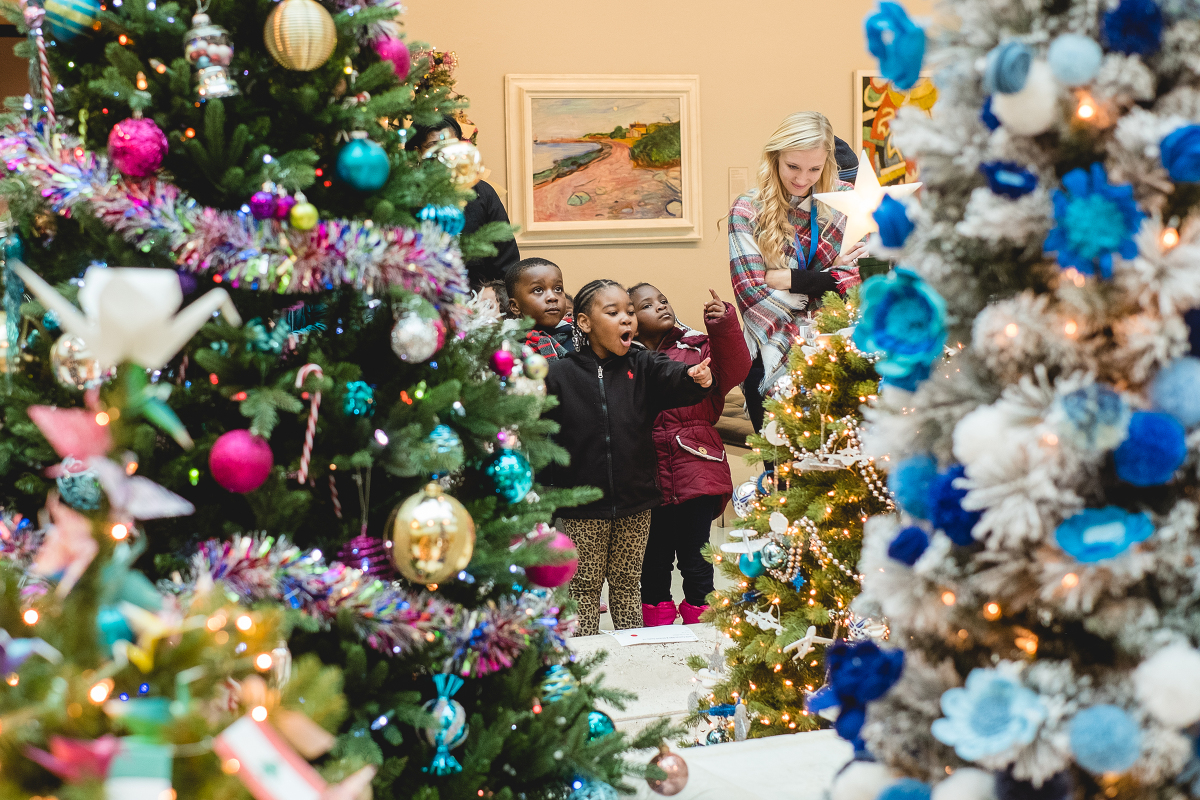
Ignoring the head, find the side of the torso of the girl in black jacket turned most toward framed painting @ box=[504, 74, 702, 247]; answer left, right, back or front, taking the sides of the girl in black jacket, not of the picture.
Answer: back

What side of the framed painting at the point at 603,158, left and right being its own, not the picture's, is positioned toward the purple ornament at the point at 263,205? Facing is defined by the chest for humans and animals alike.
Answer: front

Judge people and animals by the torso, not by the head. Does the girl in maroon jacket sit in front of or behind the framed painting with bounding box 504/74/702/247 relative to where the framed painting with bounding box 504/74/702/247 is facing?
in front

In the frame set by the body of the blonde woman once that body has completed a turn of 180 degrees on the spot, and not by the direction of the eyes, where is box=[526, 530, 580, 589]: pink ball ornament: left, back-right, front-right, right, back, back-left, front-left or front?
back-left

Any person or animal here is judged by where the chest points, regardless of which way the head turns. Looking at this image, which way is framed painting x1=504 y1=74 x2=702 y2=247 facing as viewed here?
toward the camera

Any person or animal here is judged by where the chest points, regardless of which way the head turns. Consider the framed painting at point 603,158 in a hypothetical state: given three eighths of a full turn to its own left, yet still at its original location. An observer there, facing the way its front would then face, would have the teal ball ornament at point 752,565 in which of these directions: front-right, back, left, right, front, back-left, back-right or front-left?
back-right

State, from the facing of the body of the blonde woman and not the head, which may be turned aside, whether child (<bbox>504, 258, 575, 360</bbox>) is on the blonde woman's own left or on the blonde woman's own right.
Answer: on the blonde woman's own right

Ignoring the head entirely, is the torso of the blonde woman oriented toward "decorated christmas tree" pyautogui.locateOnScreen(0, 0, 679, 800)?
no

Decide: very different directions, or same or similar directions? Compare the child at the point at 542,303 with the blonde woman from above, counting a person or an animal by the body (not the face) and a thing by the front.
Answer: same or similar directions

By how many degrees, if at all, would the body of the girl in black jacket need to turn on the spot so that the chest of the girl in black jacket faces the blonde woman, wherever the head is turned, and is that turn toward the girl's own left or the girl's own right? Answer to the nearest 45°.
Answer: approximately 135° to the girl's own left

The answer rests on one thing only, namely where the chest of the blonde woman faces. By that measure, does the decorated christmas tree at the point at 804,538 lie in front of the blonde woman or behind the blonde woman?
in front

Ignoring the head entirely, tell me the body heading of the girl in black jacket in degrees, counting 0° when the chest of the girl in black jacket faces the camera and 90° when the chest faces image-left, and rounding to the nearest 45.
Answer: approximately 0°

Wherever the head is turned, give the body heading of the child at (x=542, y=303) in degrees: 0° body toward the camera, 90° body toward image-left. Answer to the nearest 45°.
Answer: approximately 315°

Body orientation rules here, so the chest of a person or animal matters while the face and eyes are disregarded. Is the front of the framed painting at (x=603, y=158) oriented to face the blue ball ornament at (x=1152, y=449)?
yes

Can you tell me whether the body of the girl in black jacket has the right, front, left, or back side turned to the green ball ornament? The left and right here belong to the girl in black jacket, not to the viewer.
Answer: front
